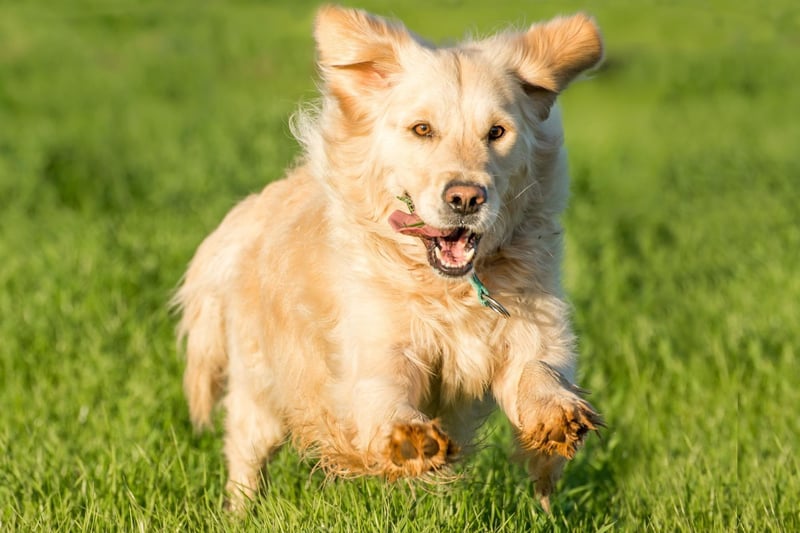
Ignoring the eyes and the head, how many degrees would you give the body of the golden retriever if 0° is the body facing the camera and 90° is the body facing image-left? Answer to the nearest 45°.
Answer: approximately 315°
